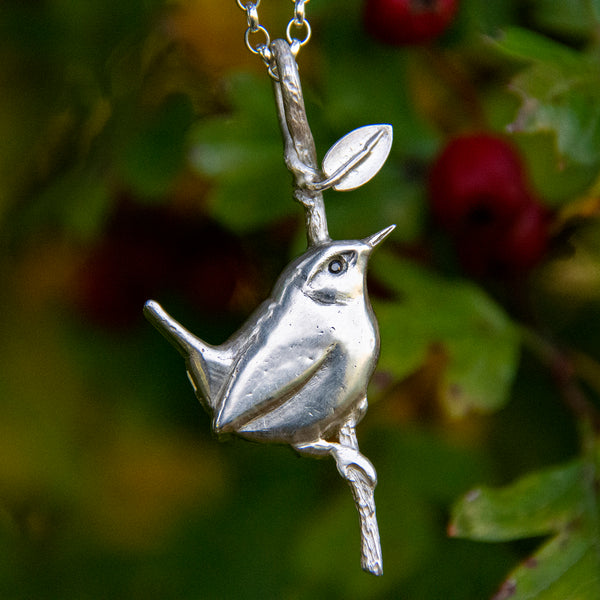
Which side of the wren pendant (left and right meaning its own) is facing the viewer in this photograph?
right
